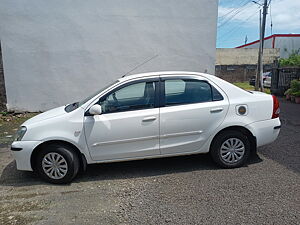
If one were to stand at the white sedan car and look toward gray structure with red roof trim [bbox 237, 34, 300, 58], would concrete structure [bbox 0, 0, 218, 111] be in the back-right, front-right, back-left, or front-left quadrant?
front-left

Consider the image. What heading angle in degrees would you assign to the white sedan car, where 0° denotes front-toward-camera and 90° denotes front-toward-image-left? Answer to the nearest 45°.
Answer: approximately 90°

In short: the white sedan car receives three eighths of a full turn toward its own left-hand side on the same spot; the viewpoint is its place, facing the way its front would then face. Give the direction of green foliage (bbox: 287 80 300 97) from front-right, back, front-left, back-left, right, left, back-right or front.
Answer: left

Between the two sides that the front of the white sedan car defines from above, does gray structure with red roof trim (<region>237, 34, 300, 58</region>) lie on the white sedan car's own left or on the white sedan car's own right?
on the white sedan car's own right

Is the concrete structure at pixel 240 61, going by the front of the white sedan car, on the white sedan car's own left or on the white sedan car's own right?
on the white sedan car's own right

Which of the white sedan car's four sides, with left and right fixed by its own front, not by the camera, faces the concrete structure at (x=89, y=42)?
right
